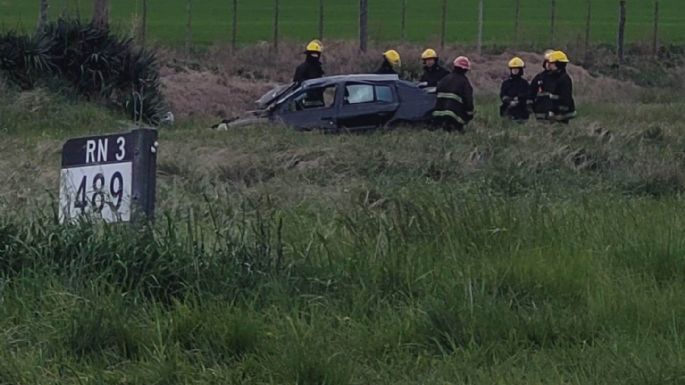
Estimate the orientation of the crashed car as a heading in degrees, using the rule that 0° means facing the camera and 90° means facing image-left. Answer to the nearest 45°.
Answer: approximately 90°

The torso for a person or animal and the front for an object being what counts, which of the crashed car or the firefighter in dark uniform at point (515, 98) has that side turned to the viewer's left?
the crashed car

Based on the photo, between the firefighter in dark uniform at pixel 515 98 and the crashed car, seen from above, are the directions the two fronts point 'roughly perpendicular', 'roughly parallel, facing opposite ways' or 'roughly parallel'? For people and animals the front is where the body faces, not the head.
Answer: roughly perpendicular

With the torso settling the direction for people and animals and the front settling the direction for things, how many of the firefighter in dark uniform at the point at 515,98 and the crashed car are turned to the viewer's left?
1

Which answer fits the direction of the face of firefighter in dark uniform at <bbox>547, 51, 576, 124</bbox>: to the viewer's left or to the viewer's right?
to the viewer's left

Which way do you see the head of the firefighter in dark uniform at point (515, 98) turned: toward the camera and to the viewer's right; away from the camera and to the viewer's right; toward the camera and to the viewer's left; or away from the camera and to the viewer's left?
toward the camera and to the viewer's left

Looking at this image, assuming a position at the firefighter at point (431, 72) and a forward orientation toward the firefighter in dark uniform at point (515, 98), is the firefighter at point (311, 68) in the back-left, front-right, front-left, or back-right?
back-right

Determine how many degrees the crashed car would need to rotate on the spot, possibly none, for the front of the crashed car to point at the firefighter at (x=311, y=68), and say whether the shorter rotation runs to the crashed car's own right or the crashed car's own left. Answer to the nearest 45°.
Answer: approximately 90° to the crashed car's own right

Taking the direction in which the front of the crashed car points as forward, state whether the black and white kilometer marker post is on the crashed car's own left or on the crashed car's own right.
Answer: on the crashed car's own left

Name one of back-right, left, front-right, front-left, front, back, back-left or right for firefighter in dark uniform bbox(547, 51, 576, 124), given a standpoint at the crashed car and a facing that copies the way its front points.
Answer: back

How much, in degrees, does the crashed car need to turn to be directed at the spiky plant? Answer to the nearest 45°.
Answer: approximately 45° to its right

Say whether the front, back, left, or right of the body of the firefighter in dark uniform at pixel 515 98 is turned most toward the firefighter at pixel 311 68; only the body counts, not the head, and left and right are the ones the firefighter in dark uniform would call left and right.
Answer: right
